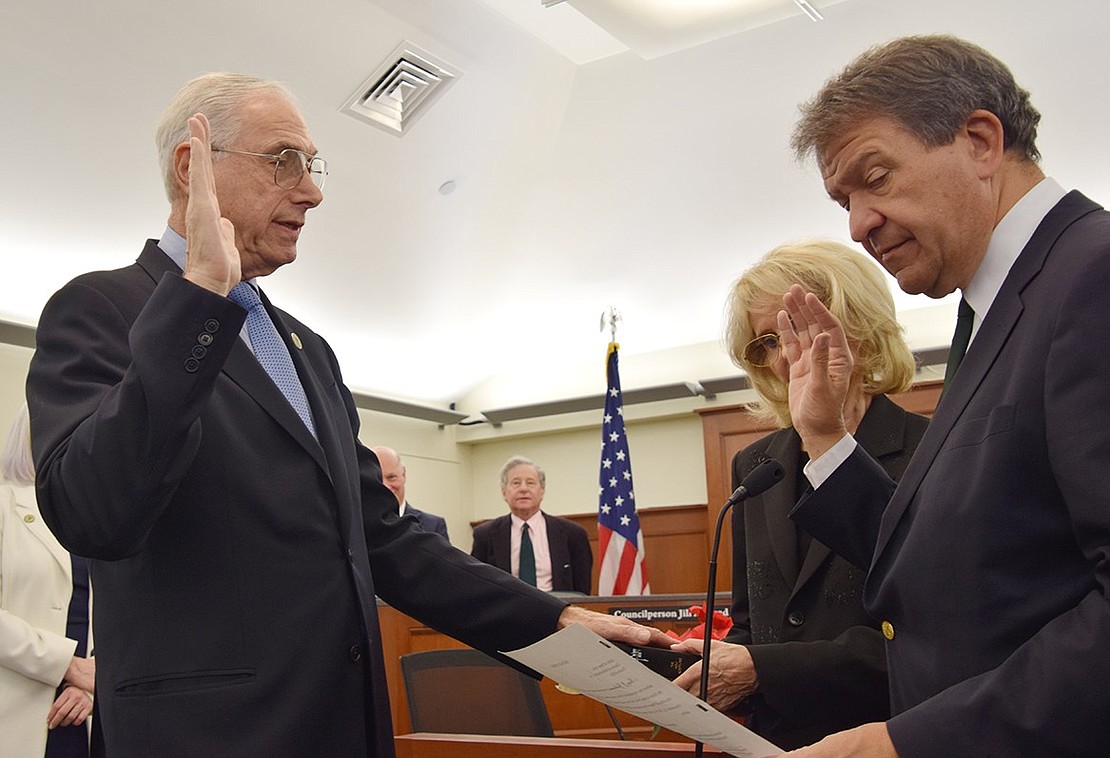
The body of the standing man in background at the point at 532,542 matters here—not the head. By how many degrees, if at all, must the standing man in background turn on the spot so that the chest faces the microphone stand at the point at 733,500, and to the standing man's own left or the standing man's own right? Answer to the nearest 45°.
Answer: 0° — they already face it

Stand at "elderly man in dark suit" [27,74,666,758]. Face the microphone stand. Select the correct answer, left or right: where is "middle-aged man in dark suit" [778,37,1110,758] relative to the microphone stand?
right

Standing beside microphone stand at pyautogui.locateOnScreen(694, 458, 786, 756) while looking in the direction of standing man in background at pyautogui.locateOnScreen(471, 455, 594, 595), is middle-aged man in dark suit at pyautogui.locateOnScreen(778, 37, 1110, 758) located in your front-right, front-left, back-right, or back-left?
back-right

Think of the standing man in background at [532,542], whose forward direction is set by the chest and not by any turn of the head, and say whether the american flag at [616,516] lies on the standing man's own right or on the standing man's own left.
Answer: on the standing man's own left

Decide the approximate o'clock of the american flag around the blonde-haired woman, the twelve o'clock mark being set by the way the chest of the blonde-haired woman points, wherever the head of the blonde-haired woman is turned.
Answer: The american flag is roughly at 4 o'clock from the blonde-haired woman.

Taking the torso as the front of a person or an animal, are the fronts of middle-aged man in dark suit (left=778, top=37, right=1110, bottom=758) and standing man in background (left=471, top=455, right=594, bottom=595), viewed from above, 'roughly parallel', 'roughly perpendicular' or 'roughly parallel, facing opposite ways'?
roughly perpendicular

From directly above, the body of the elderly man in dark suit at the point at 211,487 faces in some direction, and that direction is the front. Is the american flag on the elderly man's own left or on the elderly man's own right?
on the elderly man's own left

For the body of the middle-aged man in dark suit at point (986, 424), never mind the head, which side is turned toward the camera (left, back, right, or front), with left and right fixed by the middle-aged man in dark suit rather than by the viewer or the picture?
left

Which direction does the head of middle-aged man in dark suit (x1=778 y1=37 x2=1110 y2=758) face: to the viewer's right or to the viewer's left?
to the viewer's left
